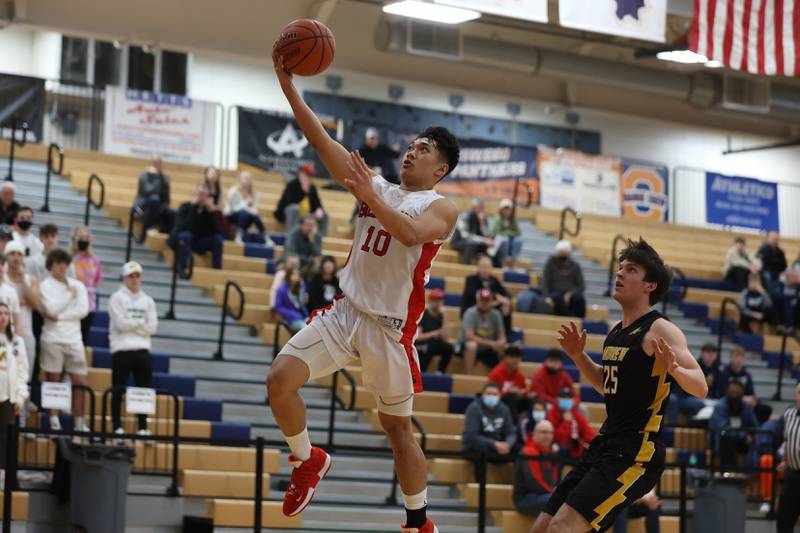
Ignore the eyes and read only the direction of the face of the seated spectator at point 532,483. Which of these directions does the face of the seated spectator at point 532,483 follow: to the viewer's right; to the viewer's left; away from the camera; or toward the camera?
toward the camera

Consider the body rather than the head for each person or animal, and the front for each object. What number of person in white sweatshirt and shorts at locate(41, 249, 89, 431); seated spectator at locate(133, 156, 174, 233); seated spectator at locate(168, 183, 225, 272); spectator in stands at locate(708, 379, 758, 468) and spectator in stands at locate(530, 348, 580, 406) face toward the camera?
5

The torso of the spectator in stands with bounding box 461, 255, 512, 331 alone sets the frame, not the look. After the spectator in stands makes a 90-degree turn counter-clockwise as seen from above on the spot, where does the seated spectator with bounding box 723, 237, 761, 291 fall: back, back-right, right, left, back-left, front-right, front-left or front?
front-left

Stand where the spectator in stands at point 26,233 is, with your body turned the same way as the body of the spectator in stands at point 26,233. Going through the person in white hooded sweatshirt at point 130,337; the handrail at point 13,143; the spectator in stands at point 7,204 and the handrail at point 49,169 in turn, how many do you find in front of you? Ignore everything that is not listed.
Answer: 1

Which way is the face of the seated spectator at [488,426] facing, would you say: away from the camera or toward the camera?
toward the camera

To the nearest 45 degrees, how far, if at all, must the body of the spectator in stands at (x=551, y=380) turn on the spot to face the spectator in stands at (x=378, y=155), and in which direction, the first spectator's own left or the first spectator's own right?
approximately 135° to the first spectator's own right

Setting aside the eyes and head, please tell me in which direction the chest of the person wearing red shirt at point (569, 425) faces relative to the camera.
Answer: toward the camera

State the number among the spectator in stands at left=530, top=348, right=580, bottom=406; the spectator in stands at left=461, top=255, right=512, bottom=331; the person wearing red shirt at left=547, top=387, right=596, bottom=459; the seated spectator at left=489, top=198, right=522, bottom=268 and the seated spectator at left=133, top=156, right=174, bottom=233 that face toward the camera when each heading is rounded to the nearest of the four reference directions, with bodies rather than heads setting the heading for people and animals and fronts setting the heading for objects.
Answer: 5

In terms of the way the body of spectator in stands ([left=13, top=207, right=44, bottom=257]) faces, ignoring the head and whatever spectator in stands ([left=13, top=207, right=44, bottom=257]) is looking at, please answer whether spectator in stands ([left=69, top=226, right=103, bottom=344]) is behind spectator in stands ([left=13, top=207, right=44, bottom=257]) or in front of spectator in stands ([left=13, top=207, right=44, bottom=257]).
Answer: in front

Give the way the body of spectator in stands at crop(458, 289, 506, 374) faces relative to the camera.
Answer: toward the camera

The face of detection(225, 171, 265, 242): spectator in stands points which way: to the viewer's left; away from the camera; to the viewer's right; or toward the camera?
toward the camera

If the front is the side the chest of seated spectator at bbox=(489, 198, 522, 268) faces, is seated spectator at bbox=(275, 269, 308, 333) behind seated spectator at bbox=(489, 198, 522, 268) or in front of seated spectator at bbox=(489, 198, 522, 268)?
in front

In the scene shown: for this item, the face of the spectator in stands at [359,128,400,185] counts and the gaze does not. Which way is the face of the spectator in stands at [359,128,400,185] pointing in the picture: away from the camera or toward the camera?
toward the camera

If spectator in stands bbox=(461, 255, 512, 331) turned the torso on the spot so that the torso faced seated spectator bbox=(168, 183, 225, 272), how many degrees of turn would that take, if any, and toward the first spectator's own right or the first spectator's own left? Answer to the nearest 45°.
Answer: approximately 90° to the first spectator's own right

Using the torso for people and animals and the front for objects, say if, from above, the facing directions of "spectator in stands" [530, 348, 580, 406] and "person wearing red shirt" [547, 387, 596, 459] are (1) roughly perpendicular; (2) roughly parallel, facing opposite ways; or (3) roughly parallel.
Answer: roughly parallel

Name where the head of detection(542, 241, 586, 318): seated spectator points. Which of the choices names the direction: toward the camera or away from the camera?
toward the camera

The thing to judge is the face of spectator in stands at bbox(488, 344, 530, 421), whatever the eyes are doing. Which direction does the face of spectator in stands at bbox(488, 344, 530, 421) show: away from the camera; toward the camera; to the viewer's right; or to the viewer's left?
toward the camera

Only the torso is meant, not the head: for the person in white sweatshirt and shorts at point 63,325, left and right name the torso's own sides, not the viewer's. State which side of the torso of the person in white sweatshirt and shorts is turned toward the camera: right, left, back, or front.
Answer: front
